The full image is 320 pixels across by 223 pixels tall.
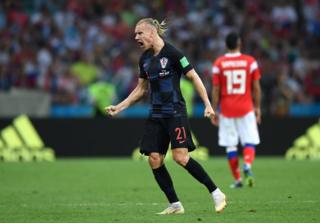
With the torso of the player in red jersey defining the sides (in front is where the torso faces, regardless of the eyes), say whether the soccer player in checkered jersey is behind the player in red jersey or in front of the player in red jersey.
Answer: behind

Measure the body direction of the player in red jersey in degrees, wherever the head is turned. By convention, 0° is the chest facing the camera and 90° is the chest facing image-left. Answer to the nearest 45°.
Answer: approximately 180°

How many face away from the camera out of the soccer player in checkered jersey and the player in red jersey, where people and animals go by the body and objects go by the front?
1

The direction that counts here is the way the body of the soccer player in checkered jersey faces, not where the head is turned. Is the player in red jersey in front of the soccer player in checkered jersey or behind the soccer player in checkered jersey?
behind

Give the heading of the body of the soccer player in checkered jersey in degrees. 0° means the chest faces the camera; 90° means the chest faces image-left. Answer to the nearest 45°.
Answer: approximately 45°

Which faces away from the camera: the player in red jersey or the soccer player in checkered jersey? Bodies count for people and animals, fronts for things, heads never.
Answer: the player in red jersey
